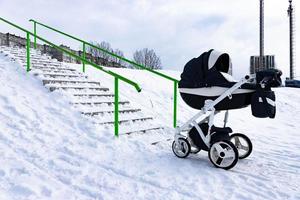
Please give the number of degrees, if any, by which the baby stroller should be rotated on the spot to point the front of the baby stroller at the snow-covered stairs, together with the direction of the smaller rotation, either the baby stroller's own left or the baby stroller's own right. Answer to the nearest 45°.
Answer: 0° — it already faces it

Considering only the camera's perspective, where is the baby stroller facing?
facing away from the viewer and to the left of the viewer
